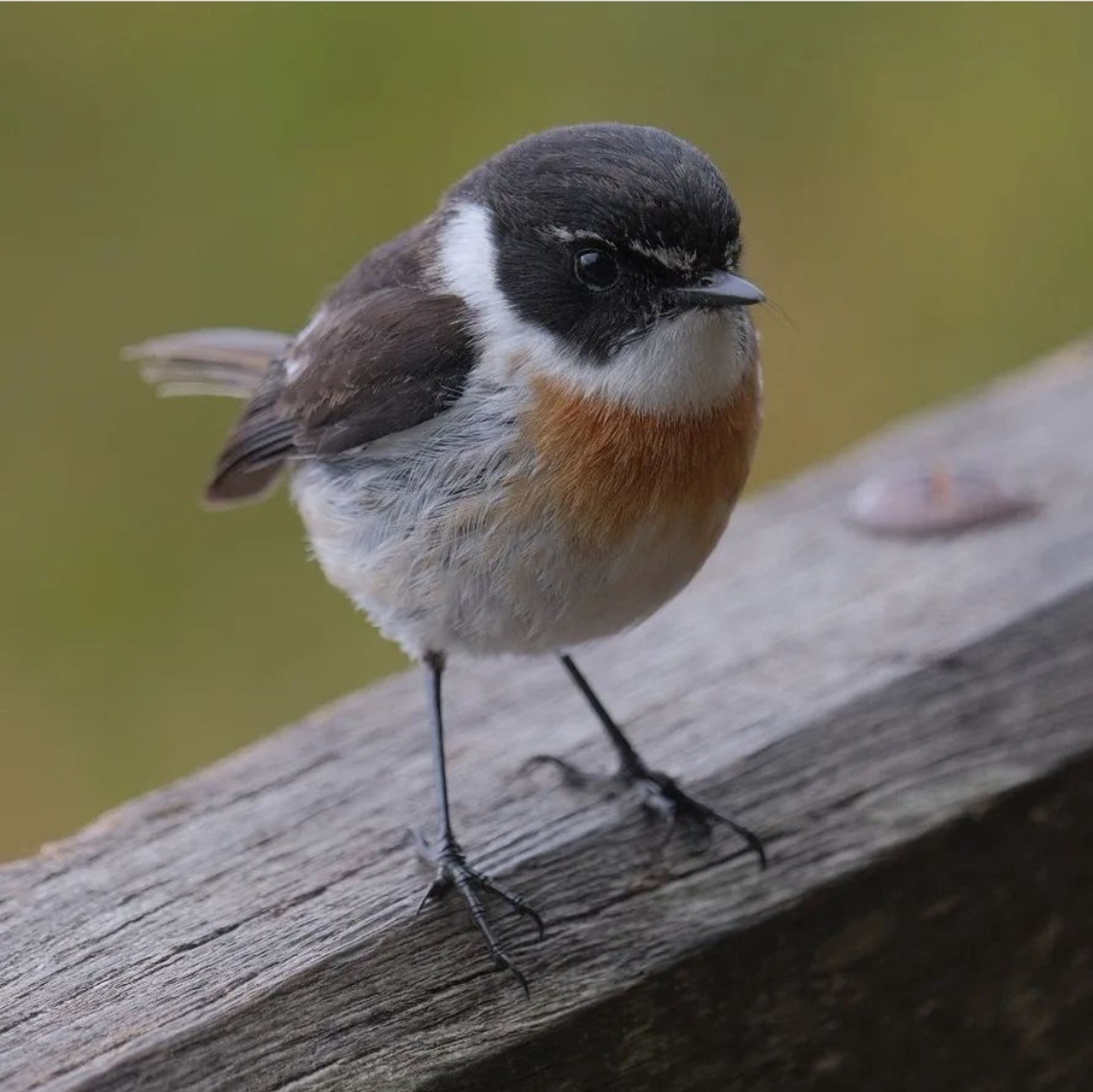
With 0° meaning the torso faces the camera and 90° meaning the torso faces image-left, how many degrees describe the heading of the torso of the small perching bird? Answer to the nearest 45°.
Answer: approximately 315°
